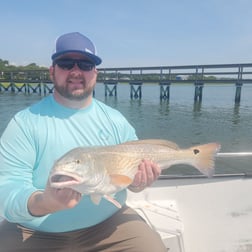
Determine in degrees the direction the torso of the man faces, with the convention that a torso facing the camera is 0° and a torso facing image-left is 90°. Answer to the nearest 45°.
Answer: approximately 0°
